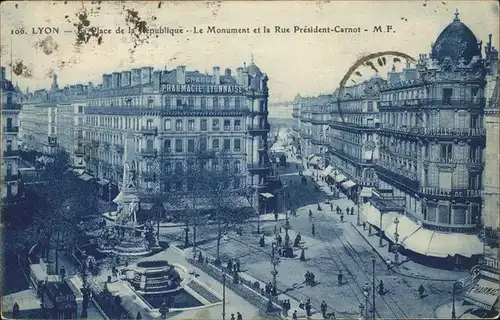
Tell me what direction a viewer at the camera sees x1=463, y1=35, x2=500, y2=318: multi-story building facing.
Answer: facing the viewer and to the left of the viewer

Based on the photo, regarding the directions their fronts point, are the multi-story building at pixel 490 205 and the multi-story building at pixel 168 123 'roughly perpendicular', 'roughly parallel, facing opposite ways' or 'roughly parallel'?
roughly perpendicular

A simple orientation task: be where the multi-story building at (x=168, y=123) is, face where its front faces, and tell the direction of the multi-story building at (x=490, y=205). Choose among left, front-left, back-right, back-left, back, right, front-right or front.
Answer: front-left

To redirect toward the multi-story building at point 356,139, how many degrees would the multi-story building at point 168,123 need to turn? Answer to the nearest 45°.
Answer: approximately 90° to its left

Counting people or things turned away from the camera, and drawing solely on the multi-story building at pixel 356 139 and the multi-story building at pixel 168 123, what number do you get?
0

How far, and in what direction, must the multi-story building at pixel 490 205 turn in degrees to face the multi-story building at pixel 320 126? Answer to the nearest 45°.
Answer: approximately 90° to its right

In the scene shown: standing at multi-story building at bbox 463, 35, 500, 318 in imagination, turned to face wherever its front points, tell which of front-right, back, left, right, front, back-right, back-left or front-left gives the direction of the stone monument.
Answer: front-right

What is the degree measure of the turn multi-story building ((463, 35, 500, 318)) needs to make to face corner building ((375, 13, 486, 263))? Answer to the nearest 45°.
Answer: approximately 90° to its right

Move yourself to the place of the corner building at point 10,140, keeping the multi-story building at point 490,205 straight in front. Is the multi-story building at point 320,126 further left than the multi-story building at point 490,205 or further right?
left

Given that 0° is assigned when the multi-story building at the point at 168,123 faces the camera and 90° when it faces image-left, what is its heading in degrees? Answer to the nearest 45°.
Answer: approximately 0°

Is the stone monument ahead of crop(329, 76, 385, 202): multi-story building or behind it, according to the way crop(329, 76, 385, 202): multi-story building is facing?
ahead

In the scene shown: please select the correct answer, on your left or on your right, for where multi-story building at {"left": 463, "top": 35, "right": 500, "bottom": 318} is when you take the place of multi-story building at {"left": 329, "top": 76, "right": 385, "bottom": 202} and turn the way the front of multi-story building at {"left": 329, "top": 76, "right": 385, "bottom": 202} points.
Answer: on your left

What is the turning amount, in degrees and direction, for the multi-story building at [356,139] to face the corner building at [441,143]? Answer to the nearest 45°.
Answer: approximately 90° to its left
